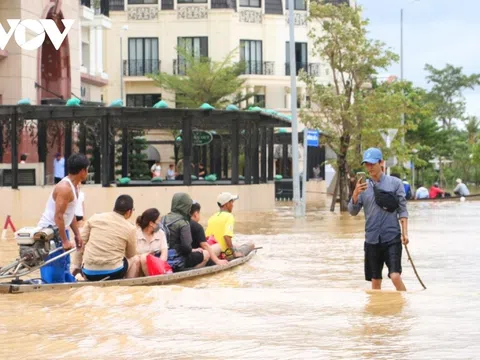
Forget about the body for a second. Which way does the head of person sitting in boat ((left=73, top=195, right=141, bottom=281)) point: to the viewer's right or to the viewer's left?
to the viewer's right

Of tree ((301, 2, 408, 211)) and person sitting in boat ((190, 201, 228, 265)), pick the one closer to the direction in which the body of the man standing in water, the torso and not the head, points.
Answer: the person sitting in boat

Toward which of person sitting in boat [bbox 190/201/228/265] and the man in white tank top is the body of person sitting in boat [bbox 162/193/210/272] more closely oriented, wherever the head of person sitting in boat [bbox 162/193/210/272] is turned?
the person sitting in boat

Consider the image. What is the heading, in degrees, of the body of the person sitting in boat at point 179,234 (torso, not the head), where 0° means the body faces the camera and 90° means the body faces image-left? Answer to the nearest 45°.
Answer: approximately 225°

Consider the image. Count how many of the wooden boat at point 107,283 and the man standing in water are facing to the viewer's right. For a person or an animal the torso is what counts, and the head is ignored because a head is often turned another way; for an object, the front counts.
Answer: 1

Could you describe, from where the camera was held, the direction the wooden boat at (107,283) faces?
facing to the right of the viewer

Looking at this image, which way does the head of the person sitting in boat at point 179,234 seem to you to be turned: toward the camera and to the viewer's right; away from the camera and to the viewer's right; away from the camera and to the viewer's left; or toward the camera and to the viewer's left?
away from the camera and to the viewer's right

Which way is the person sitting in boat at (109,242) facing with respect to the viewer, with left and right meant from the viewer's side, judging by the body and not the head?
facing away from the viewer and to the right of the viewer

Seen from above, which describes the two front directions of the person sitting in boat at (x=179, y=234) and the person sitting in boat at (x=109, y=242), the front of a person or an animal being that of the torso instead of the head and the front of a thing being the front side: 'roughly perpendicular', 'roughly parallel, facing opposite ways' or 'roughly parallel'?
roughly parallel
